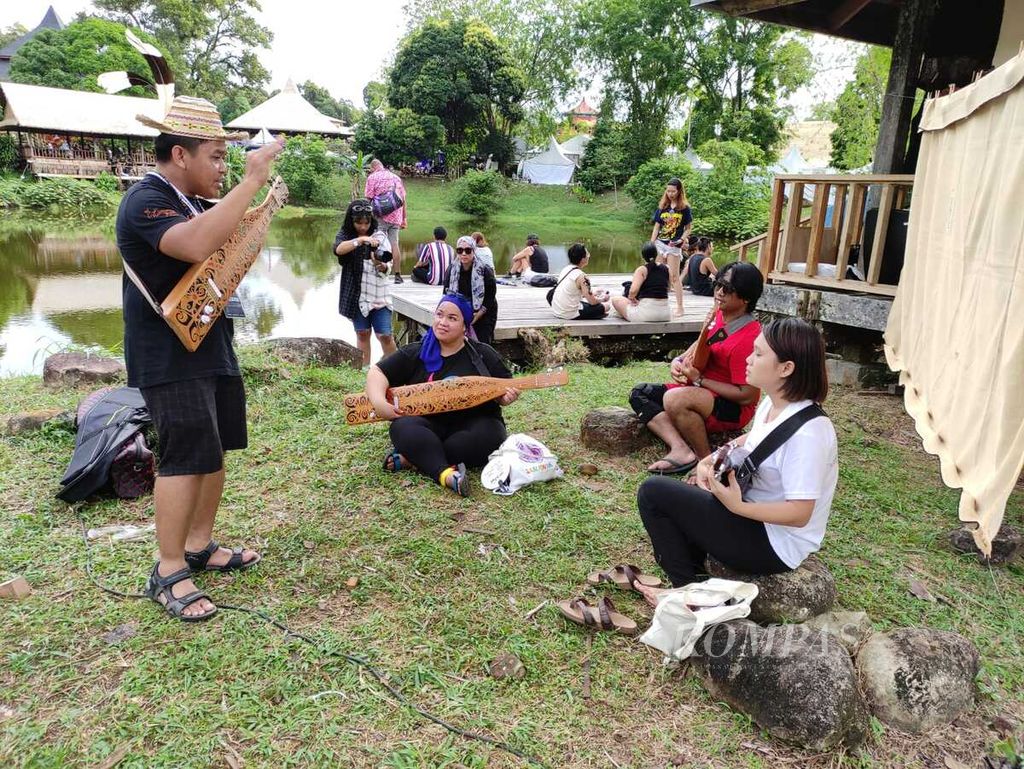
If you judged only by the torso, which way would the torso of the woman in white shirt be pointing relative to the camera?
to the viewer's left

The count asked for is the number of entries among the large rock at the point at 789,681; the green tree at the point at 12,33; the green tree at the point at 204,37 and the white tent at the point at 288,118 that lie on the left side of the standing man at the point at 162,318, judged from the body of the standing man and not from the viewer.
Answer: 3

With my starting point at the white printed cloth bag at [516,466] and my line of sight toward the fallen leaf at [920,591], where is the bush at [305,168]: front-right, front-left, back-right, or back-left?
back-left

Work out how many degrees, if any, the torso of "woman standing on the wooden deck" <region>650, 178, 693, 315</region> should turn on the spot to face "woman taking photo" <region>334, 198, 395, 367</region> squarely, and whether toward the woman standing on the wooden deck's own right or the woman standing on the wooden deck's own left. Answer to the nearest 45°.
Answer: approximately 45° to the woman standing on the wooden deck's own right

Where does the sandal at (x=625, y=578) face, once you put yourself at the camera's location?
facing to the left of the viewer

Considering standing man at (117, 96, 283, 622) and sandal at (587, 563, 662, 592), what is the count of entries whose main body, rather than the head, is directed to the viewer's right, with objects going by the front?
1

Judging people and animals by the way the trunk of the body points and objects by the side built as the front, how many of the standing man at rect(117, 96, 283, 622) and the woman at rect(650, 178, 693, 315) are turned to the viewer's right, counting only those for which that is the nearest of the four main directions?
1

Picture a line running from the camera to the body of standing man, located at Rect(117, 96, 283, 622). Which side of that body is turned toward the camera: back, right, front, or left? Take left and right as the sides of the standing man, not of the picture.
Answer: right

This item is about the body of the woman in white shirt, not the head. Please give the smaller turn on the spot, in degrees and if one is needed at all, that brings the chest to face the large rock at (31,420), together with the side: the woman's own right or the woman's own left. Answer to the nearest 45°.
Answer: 0° — they already face it

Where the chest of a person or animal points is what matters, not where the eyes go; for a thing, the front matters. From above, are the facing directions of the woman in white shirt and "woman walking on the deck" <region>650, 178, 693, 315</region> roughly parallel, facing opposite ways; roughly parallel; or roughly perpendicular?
roughly perpendicular

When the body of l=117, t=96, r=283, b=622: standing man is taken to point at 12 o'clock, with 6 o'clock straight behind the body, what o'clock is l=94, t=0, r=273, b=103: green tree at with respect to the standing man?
The green tree is roughly at 9 o'clock from the standing man.

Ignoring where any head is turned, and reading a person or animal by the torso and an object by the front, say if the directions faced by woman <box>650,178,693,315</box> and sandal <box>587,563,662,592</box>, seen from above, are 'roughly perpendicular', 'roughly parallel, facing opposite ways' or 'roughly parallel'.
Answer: roughly perpendicular
